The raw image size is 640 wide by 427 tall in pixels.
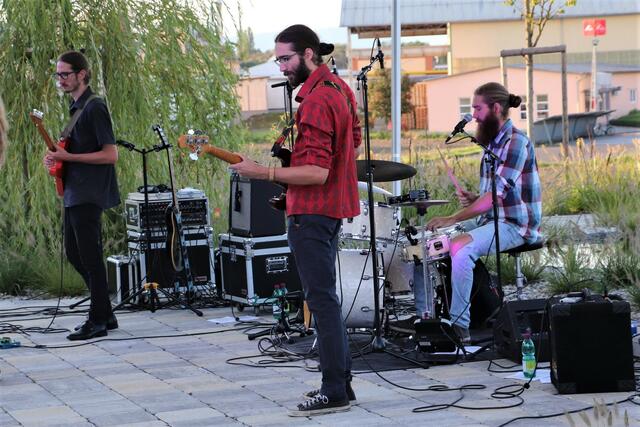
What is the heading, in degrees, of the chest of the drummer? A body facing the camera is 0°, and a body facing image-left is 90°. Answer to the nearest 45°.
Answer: approximately 90°

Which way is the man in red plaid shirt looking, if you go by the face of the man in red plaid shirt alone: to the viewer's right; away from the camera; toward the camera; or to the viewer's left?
to the viewer's left

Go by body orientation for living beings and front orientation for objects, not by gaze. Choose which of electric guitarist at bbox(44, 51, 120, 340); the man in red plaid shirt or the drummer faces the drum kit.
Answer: the drummer

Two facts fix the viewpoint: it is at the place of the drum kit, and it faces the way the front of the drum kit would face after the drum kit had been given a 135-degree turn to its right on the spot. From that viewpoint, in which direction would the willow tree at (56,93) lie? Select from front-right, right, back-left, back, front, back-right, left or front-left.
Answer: left

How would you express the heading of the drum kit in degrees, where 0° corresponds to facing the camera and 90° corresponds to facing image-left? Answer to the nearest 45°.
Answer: approximately 90°

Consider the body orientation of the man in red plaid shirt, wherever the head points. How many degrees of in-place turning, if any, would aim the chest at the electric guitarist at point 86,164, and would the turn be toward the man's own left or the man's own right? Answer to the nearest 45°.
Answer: approximately 45° to the man's own right

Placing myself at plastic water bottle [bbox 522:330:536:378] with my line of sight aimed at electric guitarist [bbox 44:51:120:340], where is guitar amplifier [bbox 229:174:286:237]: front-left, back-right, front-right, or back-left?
front-right
